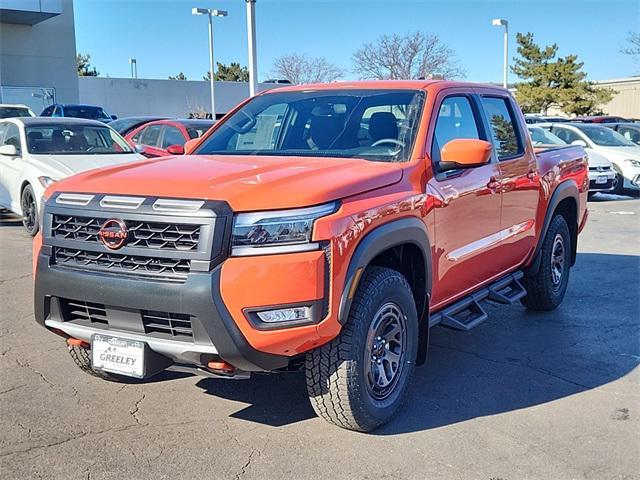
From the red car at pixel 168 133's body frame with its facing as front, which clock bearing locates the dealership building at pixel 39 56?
The dealership building is roughly at 7 o'clock from the red car.

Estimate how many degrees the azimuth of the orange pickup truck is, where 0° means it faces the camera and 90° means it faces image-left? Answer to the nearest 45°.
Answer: approximately 45°

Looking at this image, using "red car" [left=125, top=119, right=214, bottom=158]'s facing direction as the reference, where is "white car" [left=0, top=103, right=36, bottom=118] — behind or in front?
behind

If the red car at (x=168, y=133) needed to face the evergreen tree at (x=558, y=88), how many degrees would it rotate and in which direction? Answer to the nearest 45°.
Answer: approximately 90° to its left

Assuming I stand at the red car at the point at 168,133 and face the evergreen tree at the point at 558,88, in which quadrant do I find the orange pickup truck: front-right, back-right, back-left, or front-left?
back-right

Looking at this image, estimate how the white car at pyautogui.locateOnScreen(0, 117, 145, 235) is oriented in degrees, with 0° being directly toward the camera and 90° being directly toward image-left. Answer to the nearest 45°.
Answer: approximately 315°

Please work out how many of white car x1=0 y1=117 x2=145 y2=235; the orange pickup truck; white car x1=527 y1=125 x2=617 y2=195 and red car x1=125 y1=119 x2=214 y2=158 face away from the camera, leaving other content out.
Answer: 0

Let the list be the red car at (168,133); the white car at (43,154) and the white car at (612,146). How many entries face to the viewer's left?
0

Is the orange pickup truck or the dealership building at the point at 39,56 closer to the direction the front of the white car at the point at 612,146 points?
the orange pickup truck

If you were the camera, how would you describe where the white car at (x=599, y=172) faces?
facing the viewer and to the right of the viewer

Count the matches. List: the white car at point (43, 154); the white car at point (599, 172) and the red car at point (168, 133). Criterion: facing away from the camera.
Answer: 0

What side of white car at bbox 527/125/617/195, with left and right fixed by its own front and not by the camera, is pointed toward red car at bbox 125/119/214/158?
right
